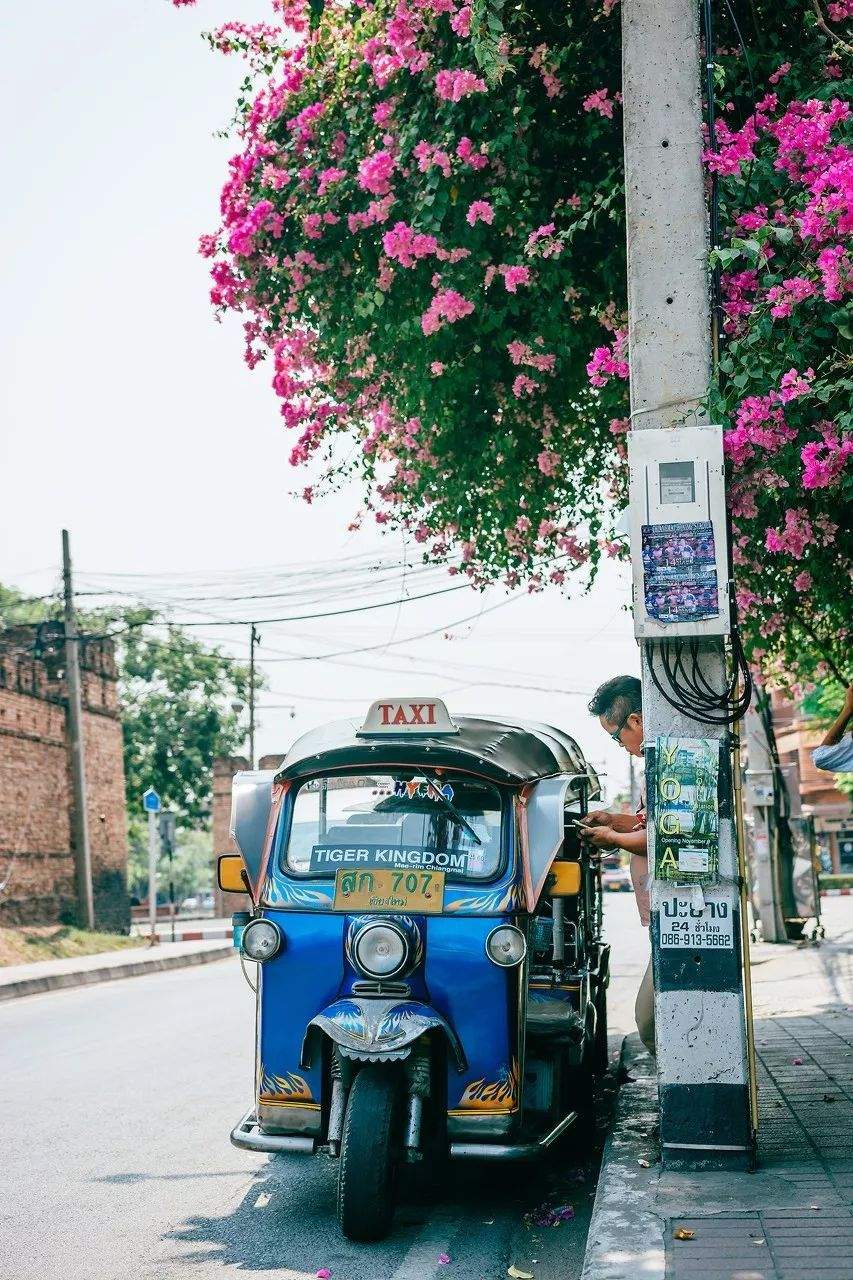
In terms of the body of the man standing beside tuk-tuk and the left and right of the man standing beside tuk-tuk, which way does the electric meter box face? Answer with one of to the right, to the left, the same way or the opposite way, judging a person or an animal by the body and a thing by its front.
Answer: to the left

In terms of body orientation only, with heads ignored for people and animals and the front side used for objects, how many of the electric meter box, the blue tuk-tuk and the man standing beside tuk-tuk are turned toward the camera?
2

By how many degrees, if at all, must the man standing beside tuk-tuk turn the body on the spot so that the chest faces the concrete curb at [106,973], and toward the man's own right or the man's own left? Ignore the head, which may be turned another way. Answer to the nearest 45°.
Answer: approximately 45° to the man's own right

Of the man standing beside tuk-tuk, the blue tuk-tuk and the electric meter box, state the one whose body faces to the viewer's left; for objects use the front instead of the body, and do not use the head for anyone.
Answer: the man standing beside tuk-tuk

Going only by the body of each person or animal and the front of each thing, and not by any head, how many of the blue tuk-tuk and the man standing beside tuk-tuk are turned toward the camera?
1

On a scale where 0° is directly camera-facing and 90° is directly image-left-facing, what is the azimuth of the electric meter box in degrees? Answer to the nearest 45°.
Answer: approximately 0°

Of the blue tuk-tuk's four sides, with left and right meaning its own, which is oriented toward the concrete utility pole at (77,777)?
back

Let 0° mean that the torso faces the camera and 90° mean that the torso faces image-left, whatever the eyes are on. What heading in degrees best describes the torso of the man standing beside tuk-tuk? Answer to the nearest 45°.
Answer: approximately 90°

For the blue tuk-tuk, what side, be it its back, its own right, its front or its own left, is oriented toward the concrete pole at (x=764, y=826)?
back
